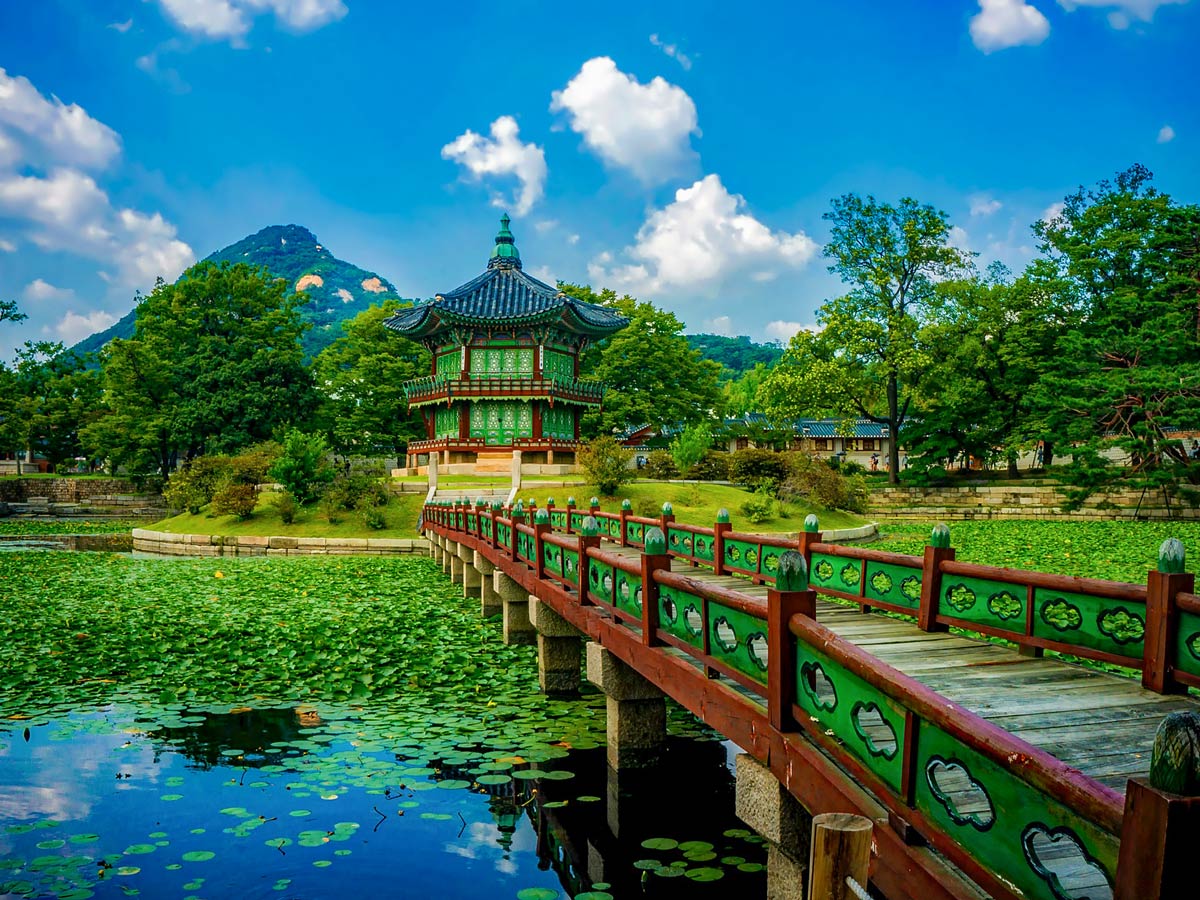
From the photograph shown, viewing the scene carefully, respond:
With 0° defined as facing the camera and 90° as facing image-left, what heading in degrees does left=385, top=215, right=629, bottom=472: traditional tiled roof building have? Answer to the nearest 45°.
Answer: approximately 0°

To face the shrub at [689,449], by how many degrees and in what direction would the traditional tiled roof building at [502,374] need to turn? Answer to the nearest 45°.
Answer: approximately 45° to its left

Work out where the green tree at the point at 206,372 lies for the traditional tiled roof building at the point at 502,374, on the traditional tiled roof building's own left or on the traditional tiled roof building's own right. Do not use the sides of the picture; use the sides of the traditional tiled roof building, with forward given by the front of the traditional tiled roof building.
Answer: on the traditional tiled roof building's own right

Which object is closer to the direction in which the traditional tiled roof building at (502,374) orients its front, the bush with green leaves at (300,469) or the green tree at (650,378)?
the bush with green leaves

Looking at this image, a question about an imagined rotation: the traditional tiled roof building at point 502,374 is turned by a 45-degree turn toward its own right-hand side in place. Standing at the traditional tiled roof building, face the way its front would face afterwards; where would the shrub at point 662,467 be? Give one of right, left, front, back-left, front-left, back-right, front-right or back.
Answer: left

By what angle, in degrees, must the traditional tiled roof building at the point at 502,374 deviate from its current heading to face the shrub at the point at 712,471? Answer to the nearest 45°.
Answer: approximately 45° to its left

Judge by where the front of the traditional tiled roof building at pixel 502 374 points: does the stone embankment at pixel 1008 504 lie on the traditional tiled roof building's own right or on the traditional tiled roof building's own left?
on the traditional tiled roof building's own left

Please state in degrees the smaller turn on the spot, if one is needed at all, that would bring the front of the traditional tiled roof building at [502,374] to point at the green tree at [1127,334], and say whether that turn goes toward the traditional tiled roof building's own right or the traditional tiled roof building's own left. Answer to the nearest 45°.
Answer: approximately 45° to the traditional tiled roof building's own left

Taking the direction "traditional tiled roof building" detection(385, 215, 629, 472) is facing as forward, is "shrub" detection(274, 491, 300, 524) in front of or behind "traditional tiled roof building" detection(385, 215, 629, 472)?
in front

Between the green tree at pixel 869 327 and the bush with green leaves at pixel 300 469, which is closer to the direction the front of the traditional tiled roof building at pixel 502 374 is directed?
the bush with green leaves

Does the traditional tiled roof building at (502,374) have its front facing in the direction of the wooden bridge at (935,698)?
yes
